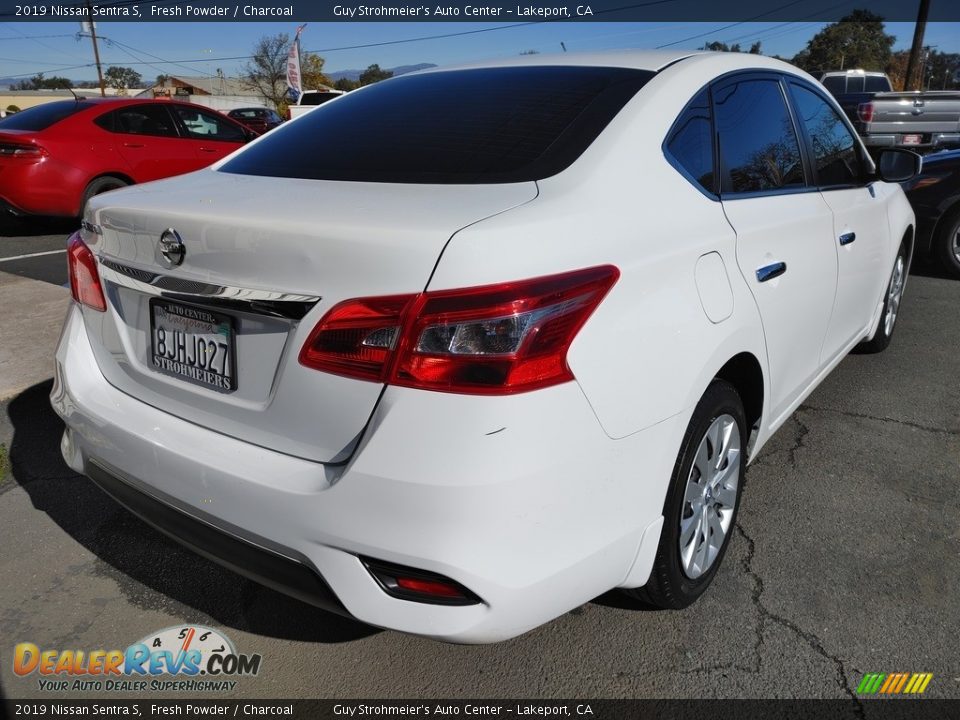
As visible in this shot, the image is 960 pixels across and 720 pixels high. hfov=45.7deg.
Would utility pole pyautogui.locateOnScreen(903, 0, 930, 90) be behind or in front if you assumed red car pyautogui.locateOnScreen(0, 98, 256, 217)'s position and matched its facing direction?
in front

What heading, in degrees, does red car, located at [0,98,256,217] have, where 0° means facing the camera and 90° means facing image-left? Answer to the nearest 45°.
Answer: approximately 225°

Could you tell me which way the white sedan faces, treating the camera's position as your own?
facing away from the viewer and to the right of the viewer

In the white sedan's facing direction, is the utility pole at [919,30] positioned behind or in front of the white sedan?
in front

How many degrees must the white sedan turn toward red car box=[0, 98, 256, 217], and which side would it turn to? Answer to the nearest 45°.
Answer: approximately 90° to its left

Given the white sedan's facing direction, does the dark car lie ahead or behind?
ahead

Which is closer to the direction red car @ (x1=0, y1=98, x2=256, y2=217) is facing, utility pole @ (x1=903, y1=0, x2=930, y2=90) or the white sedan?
the utility pole

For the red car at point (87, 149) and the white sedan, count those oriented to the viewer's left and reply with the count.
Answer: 0

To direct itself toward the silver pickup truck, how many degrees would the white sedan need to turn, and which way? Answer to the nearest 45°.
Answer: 0° — it already faces it
